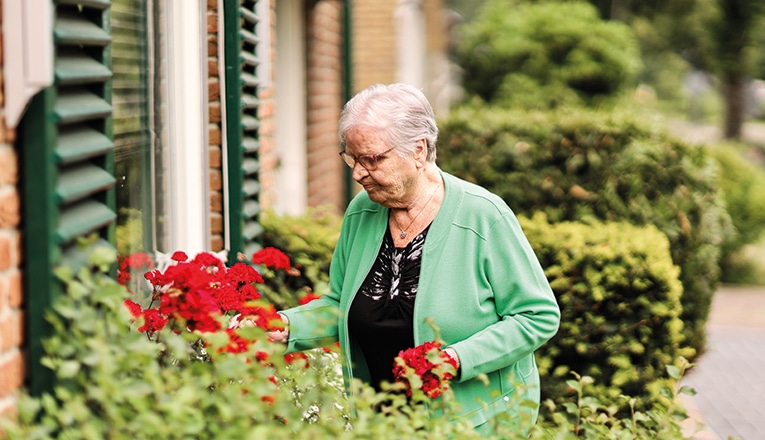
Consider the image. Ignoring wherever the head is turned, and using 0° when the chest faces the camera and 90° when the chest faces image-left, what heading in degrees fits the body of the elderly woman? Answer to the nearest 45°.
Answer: approximately 45°

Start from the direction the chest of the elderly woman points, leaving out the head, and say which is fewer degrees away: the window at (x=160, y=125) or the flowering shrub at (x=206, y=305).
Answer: the flowering shrub

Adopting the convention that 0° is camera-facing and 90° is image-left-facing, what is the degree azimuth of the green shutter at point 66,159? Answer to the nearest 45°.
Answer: approximately 315°

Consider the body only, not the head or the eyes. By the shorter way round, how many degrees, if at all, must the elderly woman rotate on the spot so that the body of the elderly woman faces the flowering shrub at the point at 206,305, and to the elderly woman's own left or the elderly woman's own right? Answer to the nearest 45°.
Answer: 0° — they already face it

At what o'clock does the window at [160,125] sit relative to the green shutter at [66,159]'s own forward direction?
The window is roughly at 8 o'clock from the green shutter.

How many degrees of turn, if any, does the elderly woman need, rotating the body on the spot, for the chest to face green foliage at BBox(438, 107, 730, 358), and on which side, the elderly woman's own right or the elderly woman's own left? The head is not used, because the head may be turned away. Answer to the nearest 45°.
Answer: approximately 135° to the elderly woman's own right

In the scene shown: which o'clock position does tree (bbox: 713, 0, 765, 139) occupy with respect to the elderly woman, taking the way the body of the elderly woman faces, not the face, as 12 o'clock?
The tree is roughly at 5 o'clock from the elderly woman.

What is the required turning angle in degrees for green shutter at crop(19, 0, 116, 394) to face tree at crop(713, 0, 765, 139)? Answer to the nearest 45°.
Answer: approximately 90° to its left

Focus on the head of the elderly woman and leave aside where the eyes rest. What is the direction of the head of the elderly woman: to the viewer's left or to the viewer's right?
to the viewer's left

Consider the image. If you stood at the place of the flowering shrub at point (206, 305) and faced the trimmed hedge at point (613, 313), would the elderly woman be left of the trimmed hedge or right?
right

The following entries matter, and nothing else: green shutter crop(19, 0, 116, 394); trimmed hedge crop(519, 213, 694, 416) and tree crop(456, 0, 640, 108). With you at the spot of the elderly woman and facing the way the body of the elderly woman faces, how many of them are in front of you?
1

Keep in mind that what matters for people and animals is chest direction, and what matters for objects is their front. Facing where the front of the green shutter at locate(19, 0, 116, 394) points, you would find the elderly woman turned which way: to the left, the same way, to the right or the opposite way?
to the right
